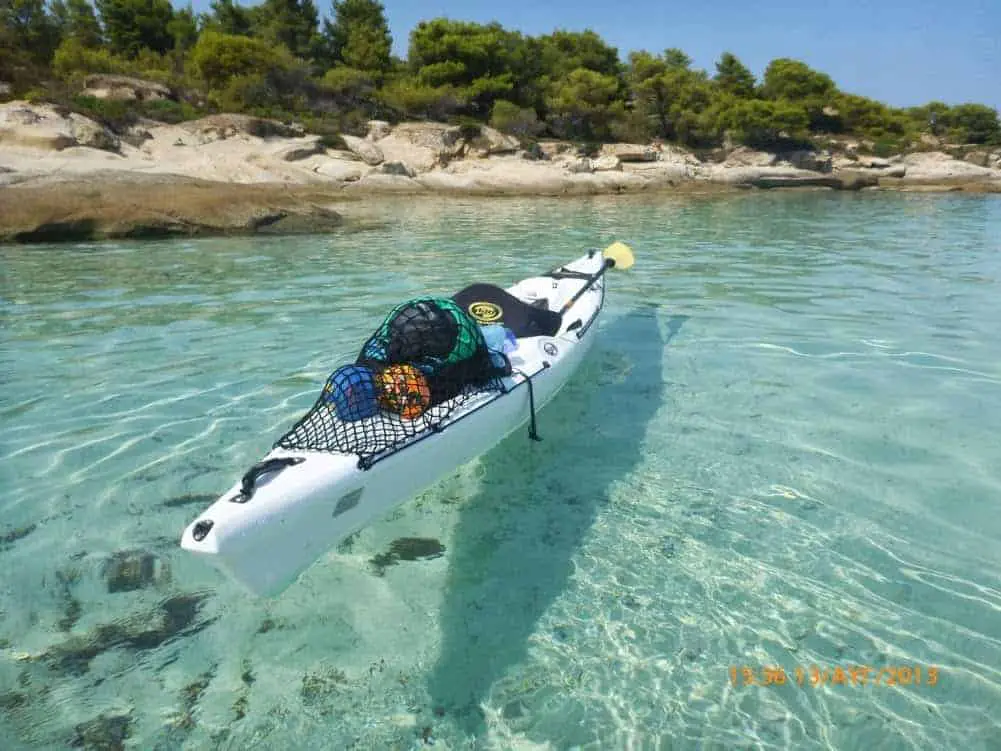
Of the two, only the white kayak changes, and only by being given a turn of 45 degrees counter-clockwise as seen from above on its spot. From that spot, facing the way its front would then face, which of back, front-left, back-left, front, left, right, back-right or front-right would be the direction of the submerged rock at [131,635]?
left

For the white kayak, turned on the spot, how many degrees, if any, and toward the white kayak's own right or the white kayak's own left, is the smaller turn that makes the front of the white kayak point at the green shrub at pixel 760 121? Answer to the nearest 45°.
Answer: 0° — it already faces it

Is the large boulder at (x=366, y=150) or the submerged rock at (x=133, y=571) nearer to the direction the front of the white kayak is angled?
the large boulder

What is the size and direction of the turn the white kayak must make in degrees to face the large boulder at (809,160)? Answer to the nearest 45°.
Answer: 0° — it already faces it

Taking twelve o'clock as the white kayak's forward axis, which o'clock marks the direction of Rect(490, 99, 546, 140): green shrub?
The green shrub is roughly at 11 o'clock from the white kayak.

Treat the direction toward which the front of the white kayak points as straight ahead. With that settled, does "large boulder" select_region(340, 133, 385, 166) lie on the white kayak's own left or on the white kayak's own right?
on the white kayak's own left

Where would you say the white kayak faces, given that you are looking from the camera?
facing away from the viewer and to the right of the viewer

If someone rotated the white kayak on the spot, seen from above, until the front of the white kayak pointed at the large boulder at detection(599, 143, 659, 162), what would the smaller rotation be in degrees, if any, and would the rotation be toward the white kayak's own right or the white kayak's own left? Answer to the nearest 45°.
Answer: approximately 45° to the white kayak's own left

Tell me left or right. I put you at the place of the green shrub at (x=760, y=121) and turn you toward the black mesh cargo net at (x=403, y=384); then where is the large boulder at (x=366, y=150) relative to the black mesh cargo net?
right

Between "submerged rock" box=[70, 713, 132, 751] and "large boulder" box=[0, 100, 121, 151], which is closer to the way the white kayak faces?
the large boulder

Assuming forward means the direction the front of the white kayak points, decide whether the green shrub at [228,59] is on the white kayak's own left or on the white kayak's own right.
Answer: on the white kayak's own left

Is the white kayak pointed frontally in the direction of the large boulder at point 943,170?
yes
